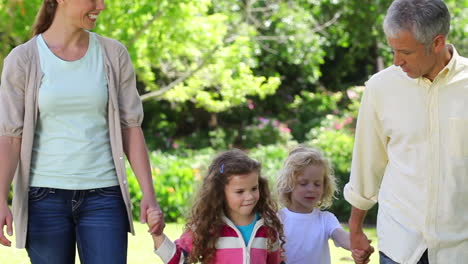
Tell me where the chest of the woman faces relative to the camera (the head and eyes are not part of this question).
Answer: toward the camera

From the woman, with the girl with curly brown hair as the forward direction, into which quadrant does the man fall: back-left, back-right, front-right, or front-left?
front-right

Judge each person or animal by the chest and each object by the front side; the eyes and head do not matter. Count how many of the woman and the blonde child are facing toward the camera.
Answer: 2

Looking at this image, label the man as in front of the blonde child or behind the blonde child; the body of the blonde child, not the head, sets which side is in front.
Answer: in front

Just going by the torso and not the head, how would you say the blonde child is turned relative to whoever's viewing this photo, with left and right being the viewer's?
facing the viewer

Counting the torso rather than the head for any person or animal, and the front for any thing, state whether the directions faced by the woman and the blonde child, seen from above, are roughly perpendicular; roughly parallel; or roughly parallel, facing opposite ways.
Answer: roughly parallel

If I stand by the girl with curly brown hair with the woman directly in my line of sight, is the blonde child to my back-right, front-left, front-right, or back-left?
back-right

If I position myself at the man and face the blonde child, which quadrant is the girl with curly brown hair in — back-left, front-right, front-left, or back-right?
front-left

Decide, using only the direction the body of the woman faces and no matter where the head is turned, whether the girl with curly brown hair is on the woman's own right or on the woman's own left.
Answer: on the woman's own left

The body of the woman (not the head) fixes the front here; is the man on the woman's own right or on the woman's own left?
on the woman's own left

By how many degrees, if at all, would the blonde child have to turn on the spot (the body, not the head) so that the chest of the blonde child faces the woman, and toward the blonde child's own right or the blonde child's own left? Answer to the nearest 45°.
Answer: approximately 45° to the blonde child's own right

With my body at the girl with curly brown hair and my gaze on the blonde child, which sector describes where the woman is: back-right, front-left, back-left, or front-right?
back-left

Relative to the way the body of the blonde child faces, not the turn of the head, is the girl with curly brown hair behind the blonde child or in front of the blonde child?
in front
